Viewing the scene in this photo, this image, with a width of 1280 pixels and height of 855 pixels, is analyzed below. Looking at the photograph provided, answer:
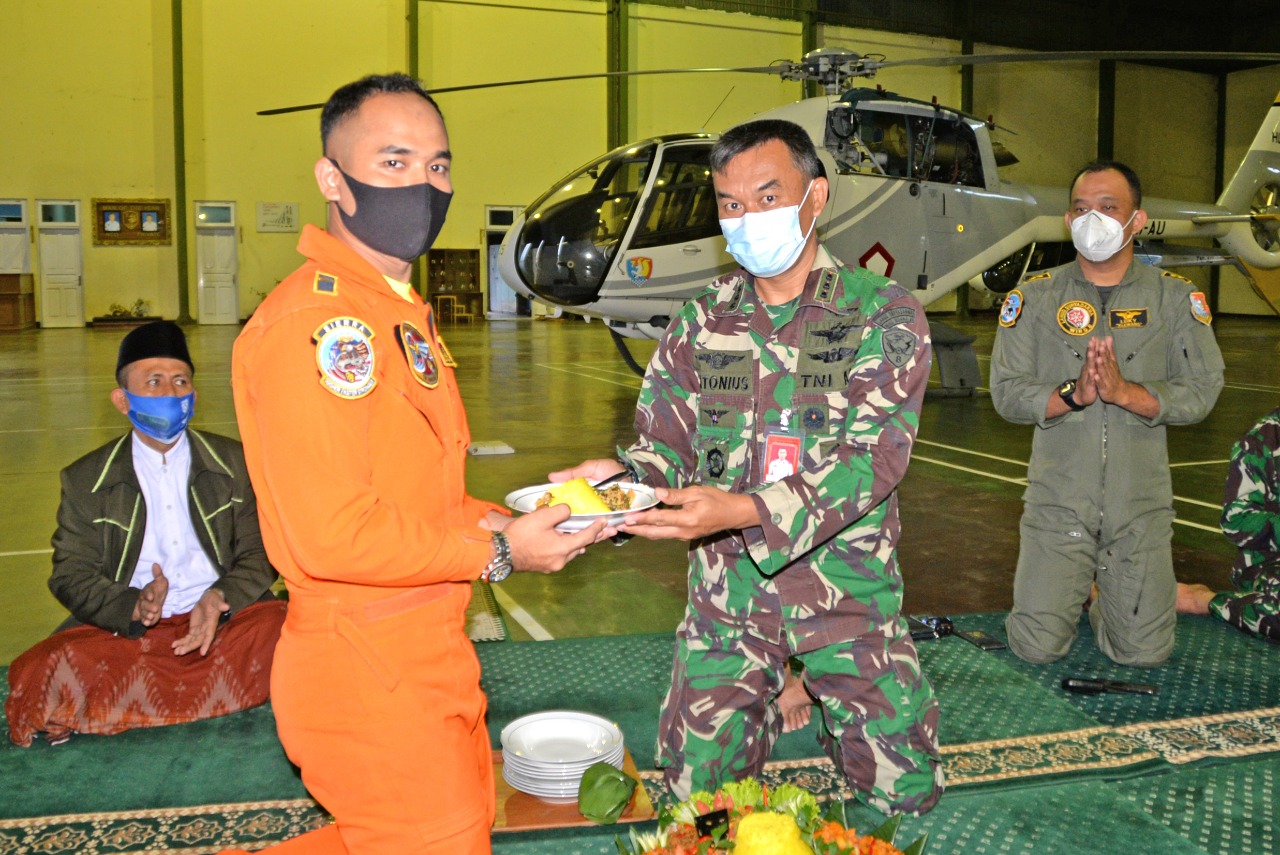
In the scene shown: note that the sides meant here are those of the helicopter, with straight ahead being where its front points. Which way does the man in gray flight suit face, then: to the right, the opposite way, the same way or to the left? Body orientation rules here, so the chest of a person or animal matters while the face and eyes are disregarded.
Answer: to the left

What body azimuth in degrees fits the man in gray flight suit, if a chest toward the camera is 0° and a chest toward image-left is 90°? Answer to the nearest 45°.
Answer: approximately 0°

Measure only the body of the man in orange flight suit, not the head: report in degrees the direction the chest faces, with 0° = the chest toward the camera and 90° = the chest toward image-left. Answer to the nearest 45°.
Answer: approximately 315°

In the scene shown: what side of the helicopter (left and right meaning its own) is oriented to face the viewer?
left

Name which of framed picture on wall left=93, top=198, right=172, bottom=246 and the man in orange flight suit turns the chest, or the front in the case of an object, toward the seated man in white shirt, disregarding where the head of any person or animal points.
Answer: the framed picture on wall

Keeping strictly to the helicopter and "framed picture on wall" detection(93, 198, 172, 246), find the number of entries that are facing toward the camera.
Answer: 1

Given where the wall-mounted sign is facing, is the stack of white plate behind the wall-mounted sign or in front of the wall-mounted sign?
in front

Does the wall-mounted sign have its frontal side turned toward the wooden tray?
yes

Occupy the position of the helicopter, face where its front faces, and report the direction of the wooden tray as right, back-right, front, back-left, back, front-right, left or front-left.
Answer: left

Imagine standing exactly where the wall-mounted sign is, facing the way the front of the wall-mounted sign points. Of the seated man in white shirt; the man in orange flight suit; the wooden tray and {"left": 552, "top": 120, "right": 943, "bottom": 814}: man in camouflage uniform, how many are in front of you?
4
